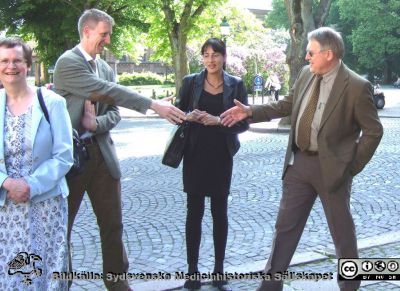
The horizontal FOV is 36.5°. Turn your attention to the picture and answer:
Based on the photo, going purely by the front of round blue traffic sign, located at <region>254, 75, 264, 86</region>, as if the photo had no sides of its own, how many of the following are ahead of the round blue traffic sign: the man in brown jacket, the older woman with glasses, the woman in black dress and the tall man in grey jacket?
4

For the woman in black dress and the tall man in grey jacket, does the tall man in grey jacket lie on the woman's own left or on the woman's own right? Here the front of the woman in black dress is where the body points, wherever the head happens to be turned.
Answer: on the woman's own right

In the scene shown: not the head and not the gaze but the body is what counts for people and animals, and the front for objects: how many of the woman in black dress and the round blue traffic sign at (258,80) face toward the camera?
2

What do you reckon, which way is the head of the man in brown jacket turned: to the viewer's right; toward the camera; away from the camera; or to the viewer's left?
to the viewer's left

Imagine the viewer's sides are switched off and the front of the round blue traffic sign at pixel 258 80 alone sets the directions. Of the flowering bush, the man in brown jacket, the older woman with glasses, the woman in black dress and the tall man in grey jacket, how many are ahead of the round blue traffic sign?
4

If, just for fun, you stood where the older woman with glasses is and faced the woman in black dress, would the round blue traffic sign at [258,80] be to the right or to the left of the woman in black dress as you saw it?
left

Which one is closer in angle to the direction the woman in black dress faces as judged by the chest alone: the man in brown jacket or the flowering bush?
the man in brown jacket

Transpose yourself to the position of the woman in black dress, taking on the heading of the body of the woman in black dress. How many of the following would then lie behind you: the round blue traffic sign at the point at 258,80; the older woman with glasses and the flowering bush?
2

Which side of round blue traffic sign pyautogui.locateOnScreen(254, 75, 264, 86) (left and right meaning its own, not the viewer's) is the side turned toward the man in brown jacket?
front

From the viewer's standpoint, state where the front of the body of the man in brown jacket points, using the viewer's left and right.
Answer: facing the viewer and to the left of the viewer

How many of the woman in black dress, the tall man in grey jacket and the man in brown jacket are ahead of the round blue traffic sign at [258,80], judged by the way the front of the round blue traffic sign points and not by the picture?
3

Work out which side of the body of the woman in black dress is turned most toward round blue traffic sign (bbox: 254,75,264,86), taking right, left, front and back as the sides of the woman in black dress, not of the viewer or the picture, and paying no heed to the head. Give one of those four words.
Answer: back

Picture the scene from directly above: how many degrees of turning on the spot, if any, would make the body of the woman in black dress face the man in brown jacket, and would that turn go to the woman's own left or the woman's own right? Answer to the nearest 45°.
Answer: approximately 45° to the woman's own left

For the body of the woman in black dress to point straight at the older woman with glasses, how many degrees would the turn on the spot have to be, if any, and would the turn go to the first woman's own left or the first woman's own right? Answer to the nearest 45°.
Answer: approximately 45° to the first woman's own right

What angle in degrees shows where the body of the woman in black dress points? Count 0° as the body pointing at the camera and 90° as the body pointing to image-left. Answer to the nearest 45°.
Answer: approximately 0°

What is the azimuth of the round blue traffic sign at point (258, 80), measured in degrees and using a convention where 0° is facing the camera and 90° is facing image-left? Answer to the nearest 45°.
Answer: approximately 0°
